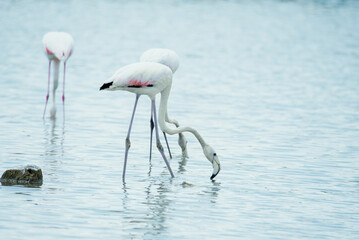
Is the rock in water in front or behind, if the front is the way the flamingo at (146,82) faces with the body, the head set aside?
behind

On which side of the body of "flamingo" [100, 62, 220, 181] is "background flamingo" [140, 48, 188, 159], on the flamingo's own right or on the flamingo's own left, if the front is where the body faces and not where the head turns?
on the flamingo's own left

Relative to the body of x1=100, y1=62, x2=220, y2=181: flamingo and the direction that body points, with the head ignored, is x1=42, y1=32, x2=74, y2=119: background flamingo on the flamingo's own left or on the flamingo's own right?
on the flamingo's own left

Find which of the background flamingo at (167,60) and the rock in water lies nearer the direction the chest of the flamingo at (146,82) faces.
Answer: the background flamingo

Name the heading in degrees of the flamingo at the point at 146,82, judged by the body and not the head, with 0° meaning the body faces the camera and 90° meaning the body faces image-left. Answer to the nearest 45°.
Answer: approximately 270°
